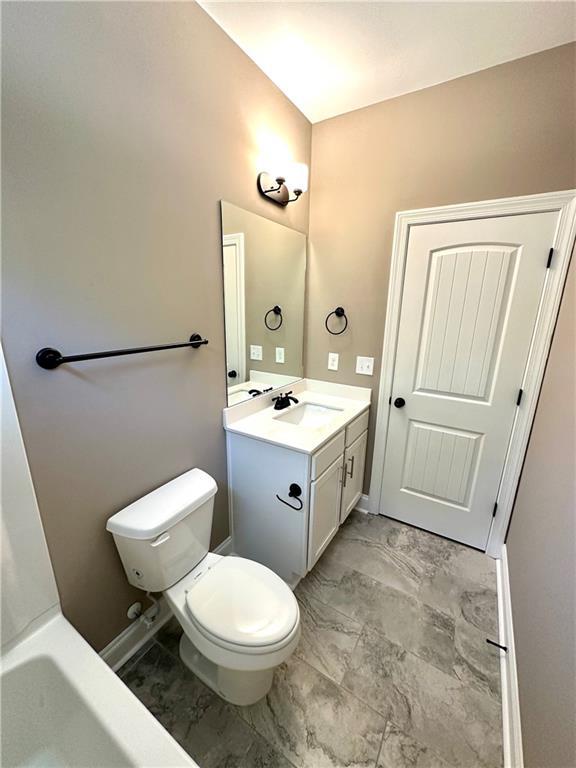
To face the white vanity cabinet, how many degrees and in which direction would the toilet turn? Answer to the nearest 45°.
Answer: approximately 90° to its left

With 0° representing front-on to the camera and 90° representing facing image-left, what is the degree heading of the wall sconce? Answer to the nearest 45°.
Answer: approximately 315°

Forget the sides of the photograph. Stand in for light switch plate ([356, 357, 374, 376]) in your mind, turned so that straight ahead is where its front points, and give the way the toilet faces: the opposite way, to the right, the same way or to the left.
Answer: to the left

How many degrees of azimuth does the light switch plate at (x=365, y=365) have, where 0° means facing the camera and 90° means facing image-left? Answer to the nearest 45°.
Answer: approximately 0°

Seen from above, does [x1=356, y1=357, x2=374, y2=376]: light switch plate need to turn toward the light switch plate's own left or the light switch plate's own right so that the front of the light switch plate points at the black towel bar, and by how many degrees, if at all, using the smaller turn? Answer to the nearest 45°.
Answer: approximately 45° to the light switch plate's own right

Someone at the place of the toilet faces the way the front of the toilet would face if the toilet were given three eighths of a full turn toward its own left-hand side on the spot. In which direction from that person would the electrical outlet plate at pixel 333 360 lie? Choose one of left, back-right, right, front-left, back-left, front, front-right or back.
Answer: front-right

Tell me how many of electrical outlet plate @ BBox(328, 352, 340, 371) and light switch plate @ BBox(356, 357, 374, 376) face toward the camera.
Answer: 2

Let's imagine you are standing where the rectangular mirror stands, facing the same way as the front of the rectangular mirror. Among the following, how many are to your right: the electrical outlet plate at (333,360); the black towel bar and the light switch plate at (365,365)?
1
